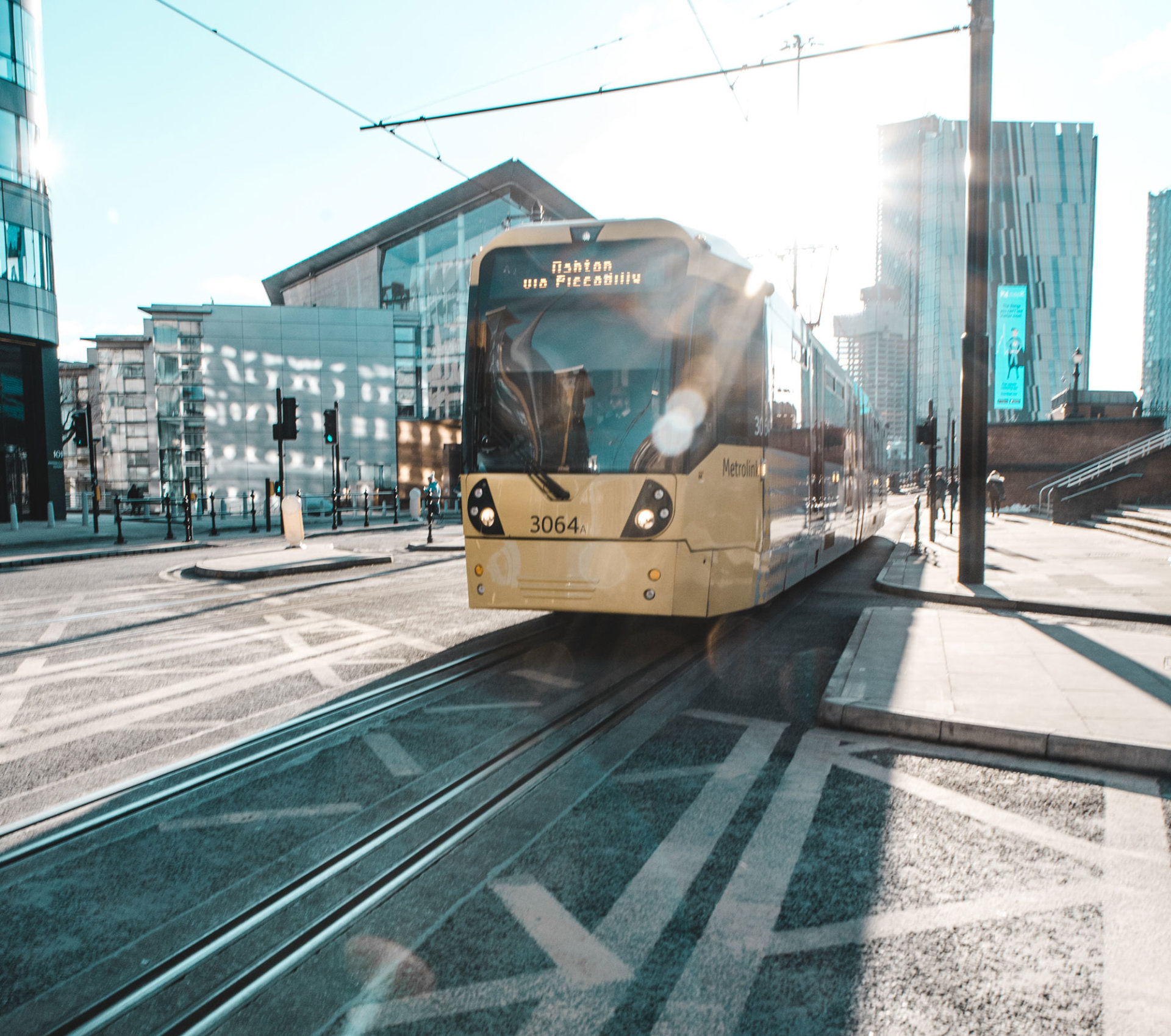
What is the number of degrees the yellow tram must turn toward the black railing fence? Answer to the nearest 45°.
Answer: approximately 90° to its right

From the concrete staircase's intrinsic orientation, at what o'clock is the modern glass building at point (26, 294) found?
The modern glass building is roughly at 1 o'clock from the concrete staircase.

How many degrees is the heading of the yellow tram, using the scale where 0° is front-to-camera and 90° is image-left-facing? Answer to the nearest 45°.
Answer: approximately 45°

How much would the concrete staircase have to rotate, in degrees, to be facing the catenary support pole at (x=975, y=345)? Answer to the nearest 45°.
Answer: approximately 45° to its left

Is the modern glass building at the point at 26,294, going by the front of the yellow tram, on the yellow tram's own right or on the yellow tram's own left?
on the yellow tram's own right

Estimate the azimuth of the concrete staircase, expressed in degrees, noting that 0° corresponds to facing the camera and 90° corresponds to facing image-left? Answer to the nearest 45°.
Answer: approximately 45°

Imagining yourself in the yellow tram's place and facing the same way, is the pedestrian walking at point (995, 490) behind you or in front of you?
behind

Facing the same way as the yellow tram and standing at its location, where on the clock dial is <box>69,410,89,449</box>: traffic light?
The traffic light is roughly at 3 o'clock from the yellow tram.

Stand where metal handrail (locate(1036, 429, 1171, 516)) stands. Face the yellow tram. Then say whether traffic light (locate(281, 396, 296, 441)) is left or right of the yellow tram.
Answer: right
